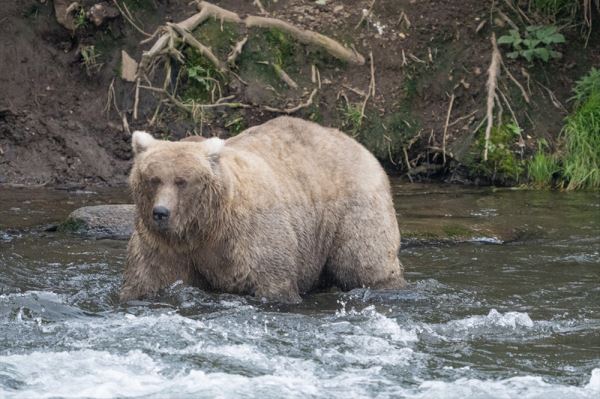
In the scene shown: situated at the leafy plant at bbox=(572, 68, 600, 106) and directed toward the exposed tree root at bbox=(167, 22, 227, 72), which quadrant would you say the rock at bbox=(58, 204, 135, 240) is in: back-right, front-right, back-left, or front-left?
front-left

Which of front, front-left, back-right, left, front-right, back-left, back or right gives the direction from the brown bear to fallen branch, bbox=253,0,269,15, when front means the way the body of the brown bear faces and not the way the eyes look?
back-right

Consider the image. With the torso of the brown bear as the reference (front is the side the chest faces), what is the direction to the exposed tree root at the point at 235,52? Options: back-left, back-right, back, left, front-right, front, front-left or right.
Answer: back-right

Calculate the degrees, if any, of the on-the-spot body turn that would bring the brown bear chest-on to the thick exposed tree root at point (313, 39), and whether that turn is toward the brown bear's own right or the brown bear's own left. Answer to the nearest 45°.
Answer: approximately 135° to the brown bear's own right

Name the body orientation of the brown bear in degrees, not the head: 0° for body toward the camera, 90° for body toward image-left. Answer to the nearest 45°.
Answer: approximately 45°

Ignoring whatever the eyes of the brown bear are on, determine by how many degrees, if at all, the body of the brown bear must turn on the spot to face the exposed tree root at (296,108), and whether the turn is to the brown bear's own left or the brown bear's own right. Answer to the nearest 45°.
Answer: approximately 135° to the brown bear's own right

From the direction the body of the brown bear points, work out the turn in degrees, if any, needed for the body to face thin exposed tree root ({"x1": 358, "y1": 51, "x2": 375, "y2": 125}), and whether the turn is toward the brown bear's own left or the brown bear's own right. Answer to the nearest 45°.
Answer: approximately 135° to the brown bear's own right

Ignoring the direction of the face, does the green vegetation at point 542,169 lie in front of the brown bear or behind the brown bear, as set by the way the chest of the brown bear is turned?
behind
